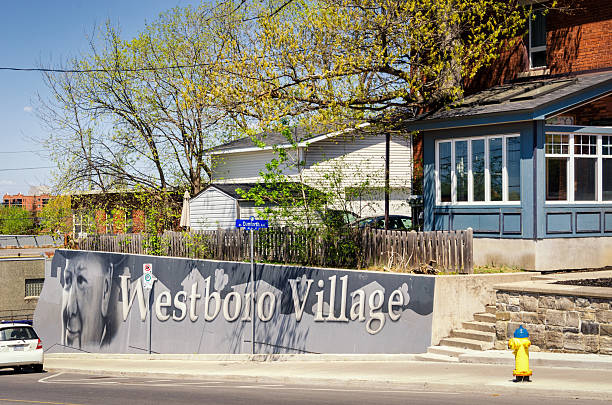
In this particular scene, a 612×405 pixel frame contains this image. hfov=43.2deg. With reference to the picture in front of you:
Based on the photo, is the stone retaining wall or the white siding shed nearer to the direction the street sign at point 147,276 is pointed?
the stone retaining wall

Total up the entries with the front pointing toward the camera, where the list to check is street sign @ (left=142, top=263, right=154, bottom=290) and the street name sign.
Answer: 2

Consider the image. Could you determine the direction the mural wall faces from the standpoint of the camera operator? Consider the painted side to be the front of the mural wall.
facing the viewer

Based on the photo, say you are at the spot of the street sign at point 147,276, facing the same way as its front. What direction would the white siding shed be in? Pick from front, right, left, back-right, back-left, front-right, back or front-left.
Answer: back-left

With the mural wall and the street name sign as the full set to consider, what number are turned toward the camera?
2

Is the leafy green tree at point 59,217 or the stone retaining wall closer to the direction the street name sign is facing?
the stone retaining wall

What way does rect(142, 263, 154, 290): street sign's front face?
toward the camera

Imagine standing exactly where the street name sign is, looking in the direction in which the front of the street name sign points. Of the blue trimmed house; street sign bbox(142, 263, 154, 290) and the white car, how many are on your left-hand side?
1

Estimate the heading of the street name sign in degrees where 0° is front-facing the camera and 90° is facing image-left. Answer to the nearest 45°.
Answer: approximately 0°

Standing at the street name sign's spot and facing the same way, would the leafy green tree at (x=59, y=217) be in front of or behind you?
behind

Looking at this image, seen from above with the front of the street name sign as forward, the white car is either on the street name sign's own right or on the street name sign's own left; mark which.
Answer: on the street name sign's own right

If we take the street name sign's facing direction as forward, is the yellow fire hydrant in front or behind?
in front

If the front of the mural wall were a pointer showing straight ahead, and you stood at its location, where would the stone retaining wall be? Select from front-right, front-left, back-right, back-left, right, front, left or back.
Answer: front-left
